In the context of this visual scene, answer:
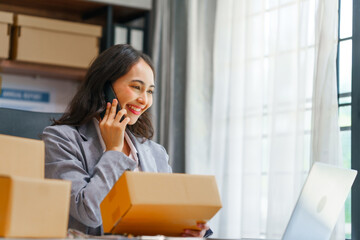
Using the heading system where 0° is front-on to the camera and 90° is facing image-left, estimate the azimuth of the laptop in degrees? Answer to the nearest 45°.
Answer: approximately 135°

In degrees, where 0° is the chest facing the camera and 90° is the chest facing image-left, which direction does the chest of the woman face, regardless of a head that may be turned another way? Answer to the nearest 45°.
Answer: approximately 315°

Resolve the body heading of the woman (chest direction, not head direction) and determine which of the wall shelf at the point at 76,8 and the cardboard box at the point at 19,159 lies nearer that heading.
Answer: the cardboard box

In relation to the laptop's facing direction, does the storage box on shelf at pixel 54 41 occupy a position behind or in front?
in front

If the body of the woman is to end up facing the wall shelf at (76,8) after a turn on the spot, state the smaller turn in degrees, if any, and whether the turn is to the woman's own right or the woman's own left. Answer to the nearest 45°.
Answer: approximately 135° to the woman's own left

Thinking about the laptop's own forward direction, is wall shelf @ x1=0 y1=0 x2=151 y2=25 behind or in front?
in front

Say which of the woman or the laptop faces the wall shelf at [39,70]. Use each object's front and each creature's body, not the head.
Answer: the laptop

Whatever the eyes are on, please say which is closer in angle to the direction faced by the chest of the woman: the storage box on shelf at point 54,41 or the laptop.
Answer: the laptop

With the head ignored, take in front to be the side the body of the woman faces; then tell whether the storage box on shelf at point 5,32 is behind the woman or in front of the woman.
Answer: behind

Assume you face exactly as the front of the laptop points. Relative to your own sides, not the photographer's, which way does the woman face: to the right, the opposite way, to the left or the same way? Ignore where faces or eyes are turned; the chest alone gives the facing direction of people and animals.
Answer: the opposite way

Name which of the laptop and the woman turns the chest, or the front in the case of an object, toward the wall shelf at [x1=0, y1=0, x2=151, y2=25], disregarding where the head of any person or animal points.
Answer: the laptop

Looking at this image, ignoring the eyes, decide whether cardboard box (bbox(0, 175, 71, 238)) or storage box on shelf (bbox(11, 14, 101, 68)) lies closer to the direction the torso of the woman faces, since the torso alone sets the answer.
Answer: the cardboard box

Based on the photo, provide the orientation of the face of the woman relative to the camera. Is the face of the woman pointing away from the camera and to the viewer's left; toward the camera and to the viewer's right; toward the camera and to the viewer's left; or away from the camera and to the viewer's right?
toward the camera and to the viewer's right

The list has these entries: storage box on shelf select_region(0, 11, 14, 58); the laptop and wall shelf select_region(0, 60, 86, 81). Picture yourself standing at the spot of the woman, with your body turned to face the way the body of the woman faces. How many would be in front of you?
1
